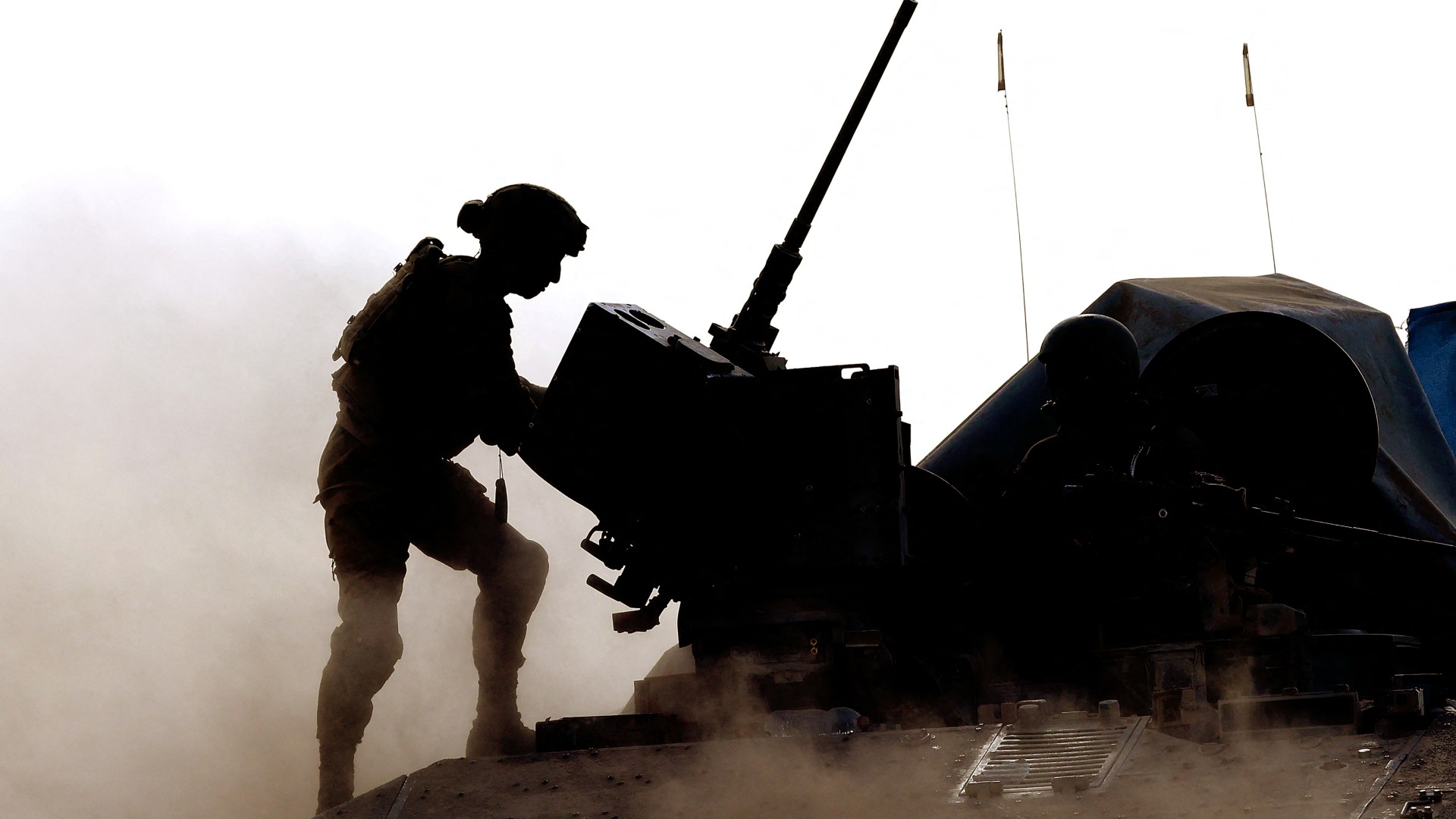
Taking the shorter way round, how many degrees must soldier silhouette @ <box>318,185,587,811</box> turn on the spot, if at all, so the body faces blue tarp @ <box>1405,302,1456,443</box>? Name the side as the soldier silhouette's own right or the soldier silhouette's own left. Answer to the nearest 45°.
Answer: approximately 45° to the soldier silhouette's own left

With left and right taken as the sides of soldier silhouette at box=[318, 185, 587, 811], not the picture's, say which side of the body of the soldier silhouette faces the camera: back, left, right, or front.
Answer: right
